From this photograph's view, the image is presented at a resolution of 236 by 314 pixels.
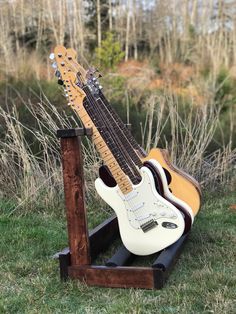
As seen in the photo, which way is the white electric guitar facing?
toward the camera

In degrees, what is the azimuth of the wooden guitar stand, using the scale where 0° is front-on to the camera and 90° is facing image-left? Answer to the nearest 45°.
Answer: approximately 270°
